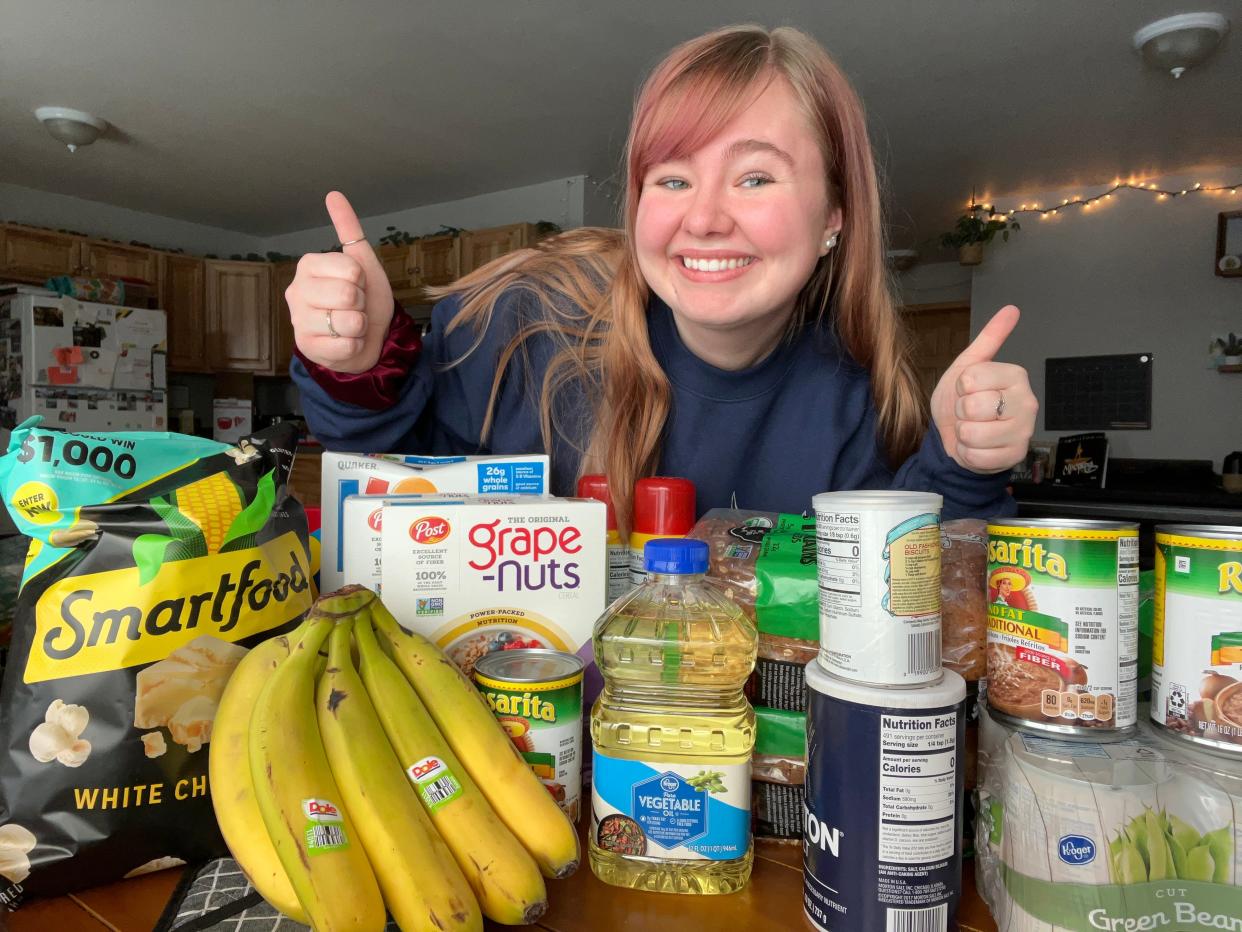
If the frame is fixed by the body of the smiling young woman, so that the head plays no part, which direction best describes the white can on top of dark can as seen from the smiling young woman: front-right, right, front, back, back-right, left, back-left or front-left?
front

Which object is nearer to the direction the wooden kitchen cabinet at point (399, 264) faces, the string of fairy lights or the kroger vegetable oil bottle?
the kroger vegetable oil bottle

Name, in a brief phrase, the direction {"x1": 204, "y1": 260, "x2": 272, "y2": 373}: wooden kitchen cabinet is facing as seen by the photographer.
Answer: facing the viewer

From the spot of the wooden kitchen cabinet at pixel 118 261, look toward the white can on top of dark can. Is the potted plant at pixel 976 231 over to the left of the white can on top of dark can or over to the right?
left

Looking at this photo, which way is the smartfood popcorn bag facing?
toward the camera

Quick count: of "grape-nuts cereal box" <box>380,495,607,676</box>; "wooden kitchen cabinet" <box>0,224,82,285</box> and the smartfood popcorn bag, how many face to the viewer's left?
0

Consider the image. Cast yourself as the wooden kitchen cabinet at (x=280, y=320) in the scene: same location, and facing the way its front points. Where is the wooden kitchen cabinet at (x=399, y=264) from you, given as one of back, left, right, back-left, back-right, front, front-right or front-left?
left

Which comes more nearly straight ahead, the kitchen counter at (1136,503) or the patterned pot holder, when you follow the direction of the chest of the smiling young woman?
the patterned pot holder

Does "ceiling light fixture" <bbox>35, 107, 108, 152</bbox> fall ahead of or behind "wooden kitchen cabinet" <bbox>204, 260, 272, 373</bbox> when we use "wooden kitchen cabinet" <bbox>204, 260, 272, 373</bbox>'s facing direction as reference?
ahead
